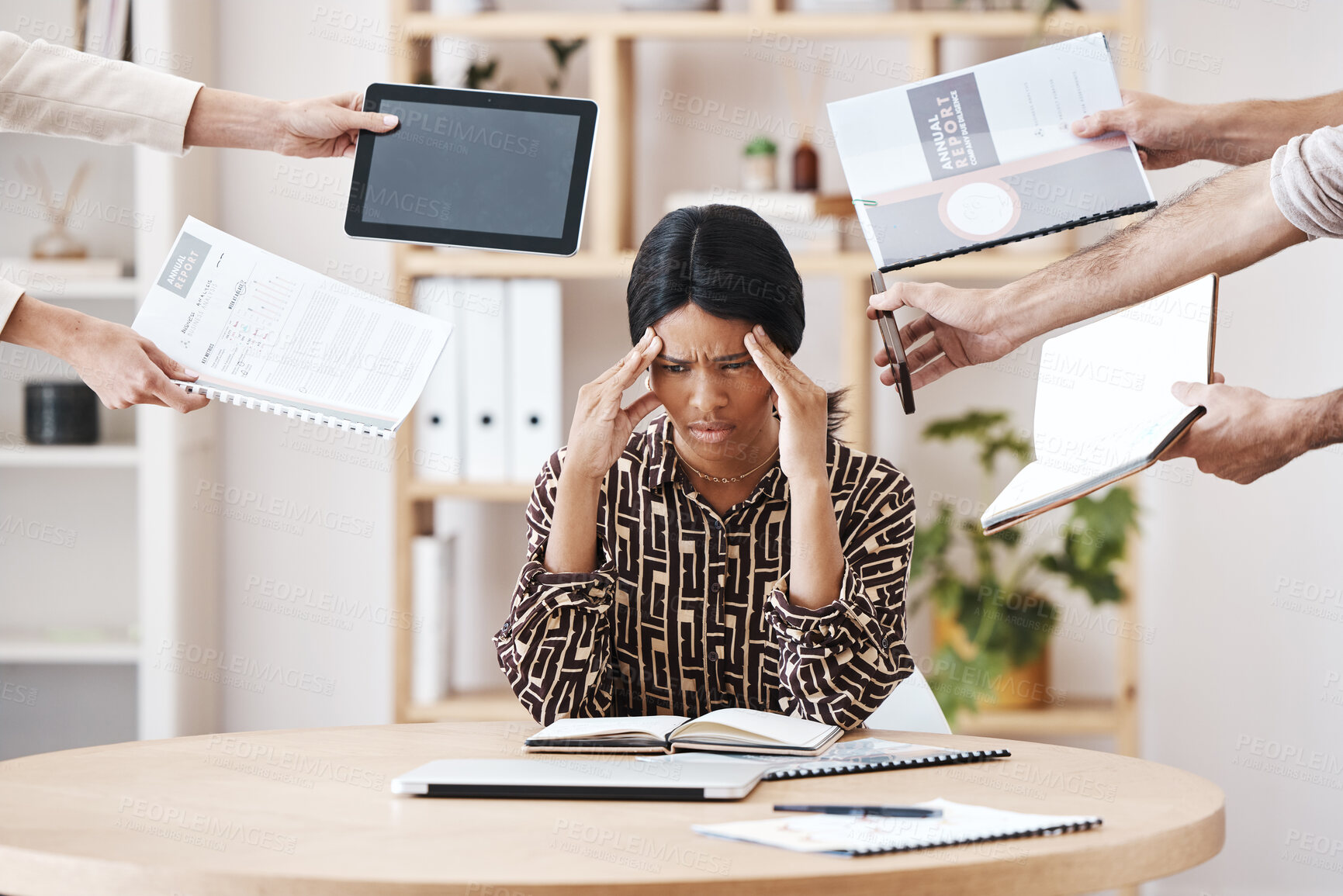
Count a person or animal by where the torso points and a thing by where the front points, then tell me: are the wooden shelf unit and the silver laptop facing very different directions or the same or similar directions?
very different directions

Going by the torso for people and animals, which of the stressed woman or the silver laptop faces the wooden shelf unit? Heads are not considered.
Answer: the silver laptop

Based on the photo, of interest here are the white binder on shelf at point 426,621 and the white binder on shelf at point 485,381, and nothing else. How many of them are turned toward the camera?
2

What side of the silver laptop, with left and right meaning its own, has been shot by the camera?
back

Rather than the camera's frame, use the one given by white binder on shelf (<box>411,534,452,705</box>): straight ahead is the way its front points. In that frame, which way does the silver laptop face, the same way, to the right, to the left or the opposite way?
the opposite way

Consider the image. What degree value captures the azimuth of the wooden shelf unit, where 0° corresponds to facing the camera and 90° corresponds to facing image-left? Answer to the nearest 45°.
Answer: approximately 0°

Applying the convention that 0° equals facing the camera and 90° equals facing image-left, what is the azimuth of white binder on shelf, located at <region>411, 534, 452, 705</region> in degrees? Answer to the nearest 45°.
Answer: approximately 0°
